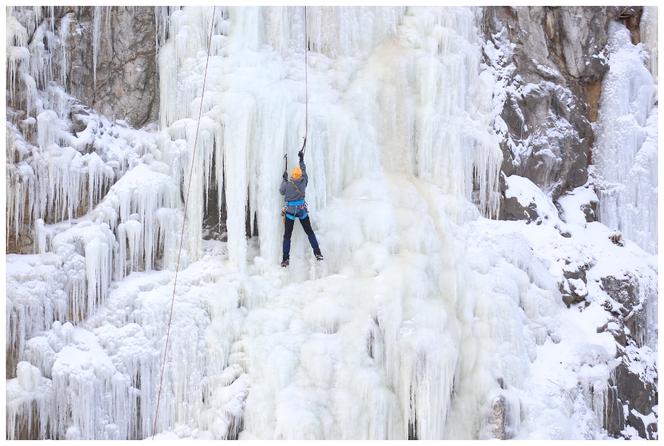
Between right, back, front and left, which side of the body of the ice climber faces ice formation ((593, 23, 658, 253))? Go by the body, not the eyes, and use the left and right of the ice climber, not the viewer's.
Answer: right

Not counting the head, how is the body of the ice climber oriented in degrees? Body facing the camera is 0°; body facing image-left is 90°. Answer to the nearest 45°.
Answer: approximately 180°

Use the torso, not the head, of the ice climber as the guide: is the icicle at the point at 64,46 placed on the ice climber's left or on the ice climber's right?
on the ice climber's left
